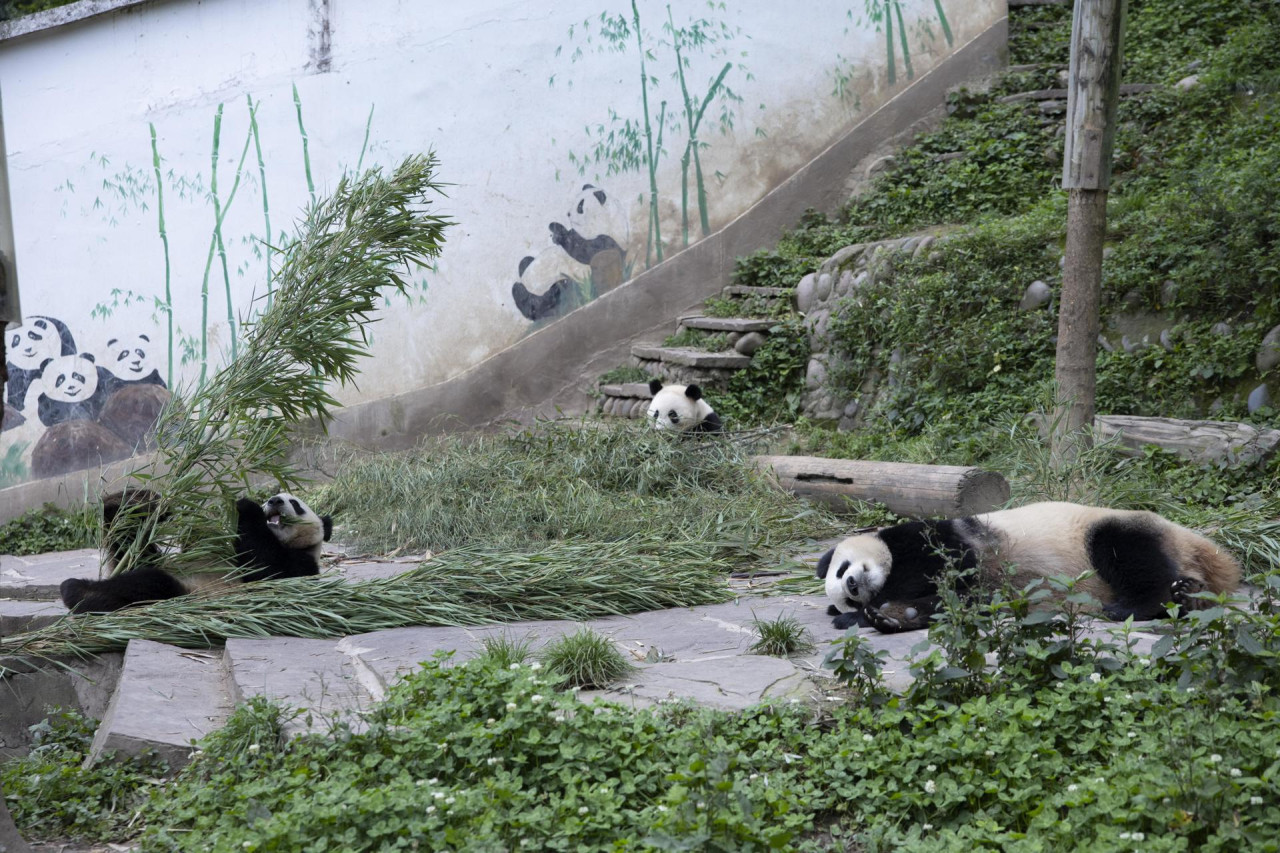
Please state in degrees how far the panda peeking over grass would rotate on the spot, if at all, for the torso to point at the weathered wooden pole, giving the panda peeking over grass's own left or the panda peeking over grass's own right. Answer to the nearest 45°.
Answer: approximately 90° to the panda peeking over grass's own left

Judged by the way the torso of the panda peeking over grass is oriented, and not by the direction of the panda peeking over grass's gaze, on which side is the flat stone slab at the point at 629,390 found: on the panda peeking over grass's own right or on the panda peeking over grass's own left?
on the panda peeking over grass's own right

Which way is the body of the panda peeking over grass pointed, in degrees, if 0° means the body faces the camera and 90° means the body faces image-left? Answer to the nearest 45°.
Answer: approximately 45°

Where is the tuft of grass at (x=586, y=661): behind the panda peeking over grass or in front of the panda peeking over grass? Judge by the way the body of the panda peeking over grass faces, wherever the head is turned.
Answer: in front

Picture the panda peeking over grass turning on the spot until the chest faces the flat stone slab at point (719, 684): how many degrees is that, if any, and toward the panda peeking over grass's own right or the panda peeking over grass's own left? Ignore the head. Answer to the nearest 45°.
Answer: approximately 45° to the panda peeking over grass's own left

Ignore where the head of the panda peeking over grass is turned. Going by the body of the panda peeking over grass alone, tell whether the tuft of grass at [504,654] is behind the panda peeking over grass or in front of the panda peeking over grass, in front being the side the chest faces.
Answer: in front

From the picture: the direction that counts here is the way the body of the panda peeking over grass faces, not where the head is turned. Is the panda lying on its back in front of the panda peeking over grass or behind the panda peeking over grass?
in front

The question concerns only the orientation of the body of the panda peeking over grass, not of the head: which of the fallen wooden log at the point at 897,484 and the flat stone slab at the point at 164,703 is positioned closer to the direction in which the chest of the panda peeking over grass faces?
the flat stone slab

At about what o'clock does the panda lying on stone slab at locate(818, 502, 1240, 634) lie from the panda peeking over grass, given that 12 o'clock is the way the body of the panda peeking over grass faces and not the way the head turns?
The panda lying on stone slab is roughly at 10 o'clock from the panda peeking over grass.
